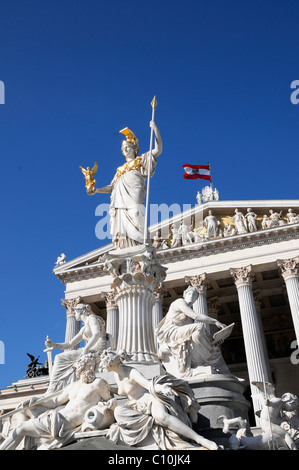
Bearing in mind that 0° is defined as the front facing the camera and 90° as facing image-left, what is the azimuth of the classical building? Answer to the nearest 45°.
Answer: approximately 45°

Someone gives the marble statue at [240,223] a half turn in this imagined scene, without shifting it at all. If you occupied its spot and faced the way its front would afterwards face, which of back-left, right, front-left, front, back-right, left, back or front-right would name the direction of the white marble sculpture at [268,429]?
back-right

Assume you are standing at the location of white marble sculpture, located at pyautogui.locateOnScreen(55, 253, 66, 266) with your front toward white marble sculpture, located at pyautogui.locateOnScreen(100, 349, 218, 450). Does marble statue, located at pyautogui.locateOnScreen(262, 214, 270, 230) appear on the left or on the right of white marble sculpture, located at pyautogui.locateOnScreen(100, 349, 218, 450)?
left

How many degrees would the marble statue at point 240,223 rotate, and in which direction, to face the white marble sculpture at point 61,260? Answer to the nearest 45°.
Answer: approximately 45° to its right

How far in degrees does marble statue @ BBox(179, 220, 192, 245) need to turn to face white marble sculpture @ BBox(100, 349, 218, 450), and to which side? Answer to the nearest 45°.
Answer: approximately 45° to its left

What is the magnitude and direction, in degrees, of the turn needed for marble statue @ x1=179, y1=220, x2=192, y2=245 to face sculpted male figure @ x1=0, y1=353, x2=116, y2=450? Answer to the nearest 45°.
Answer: approximately 45° to its left

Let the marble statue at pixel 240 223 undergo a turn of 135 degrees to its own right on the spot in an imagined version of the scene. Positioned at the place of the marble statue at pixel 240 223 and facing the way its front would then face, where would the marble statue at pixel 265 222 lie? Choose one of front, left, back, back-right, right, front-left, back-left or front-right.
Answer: right

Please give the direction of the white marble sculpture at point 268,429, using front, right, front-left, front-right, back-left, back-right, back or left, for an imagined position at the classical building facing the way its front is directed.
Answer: front-left

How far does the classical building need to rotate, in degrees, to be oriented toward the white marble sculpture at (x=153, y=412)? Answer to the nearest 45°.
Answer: approximately 45° to its left
